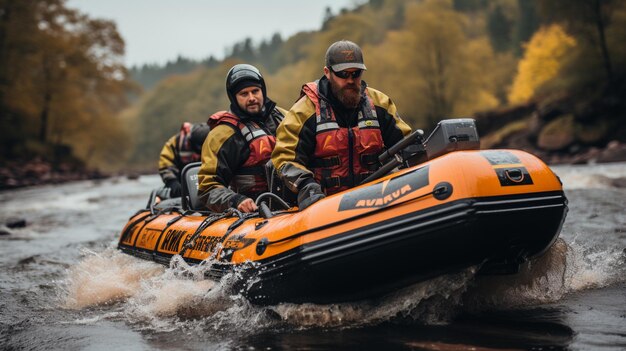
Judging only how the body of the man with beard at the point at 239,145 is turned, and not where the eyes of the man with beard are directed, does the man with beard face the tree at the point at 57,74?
no

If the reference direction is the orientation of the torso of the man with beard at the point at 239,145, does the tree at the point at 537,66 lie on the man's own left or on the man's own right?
on the man's own left

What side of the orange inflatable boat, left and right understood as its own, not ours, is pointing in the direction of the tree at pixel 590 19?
left

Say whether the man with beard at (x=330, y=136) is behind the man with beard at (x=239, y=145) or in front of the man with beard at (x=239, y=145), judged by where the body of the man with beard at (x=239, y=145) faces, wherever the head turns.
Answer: in front

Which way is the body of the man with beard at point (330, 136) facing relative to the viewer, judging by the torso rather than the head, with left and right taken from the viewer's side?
facing the viewer

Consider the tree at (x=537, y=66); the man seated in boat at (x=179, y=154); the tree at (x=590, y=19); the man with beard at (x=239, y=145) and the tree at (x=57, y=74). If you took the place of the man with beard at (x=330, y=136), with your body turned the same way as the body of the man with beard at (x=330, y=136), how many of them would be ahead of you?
0

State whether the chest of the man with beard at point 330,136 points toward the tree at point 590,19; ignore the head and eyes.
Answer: no

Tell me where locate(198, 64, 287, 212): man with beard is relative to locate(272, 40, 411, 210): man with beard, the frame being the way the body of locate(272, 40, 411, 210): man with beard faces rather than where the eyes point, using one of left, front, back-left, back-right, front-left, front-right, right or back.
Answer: back-right

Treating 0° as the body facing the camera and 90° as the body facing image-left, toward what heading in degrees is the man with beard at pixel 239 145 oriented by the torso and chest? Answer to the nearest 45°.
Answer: approximately 315°

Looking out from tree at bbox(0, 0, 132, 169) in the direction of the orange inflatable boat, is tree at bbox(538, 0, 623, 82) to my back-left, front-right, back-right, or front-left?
front-left

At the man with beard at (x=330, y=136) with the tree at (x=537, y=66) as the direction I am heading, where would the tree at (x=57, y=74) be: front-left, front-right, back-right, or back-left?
front-left

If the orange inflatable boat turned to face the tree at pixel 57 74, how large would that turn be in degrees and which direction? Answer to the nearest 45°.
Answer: approximately 180°
